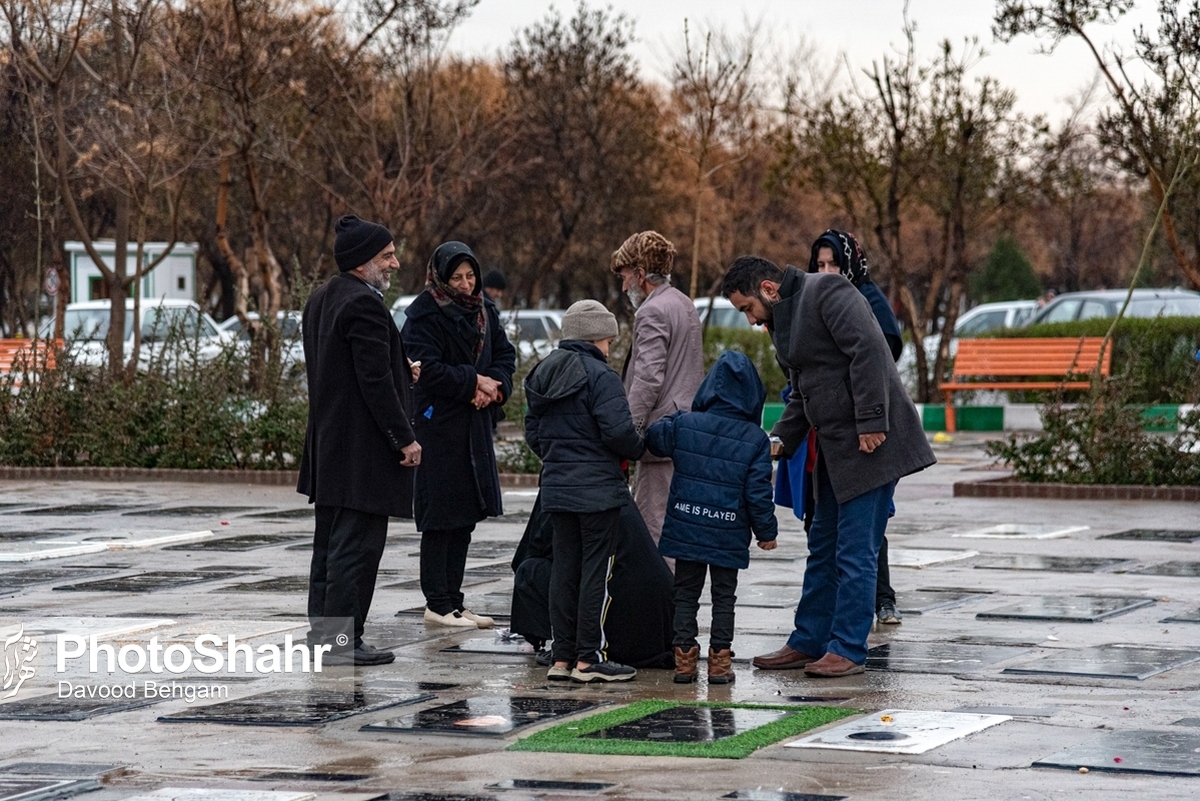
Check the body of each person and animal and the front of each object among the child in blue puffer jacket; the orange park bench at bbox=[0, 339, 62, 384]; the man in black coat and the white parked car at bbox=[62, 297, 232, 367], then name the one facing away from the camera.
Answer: the child in blue puffer jacket

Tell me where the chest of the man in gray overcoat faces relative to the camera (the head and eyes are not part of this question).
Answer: to the viewer's left

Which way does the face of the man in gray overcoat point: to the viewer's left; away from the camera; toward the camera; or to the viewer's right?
to the viewer's left

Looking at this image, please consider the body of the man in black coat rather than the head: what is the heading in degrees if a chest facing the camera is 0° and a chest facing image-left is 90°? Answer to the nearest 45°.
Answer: approximately 270°

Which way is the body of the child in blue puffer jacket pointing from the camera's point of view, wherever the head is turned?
away from the camera

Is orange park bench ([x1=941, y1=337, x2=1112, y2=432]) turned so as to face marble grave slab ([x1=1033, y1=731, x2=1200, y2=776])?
yes

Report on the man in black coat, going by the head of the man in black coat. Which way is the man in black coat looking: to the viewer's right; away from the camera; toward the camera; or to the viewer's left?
to the viewer's right

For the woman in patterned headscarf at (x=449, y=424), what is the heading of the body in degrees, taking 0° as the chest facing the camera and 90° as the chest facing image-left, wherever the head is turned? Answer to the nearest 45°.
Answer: approximately 315°
